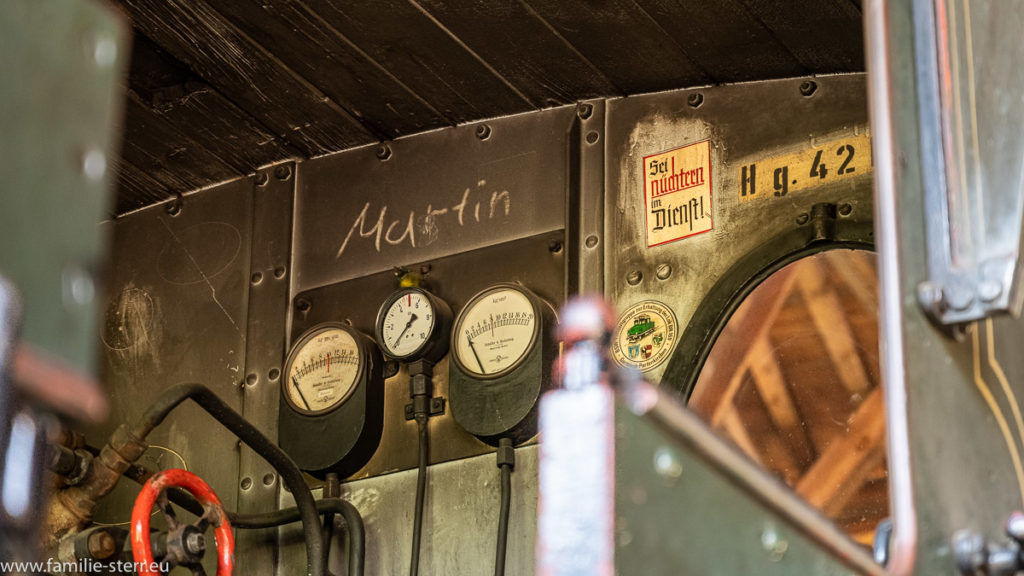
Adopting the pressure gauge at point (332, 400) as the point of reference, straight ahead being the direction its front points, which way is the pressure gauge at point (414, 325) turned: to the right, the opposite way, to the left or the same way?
the same way

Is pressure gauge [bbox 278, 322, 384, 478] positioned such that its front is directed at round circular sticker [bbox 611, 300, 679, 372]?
no

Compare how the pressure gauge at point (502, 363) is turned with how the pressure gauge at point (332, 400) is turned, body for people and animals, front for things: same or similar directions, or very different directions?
same or similar directions

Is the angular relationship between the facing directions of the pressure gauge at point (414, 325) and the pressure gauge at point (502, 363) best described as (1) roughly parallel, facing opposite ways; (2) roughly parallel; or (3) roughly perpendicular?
roughly parallel

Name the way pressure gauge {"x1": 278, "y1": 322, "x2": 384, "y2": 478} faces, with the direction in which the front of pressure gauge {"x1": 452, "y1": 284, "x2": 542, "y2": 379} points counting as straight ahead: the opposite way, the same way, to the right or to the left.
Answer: the same way

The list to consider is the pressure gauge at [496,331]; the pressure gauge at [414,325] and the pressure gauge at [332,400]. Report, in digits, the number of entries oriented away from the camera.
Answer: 0

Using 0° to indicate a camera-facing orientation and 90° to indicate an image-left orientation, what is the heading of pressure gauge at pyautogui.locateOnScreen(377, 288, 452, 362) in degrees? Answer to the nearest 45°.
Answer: approximately 45°

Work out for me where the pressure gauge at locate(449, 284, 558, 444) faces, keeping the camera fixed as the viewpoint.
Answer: facing the viewer and to the left of the viewer

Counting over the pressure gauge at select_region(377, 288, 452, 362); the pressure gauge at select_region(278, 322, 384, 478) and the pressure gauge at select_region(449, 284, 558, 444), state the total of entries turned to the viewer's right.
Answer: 0

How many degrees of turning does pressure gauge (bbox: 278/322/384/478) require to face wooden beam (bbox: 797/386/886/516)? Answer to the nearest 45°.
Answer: approximately 90° to its left
